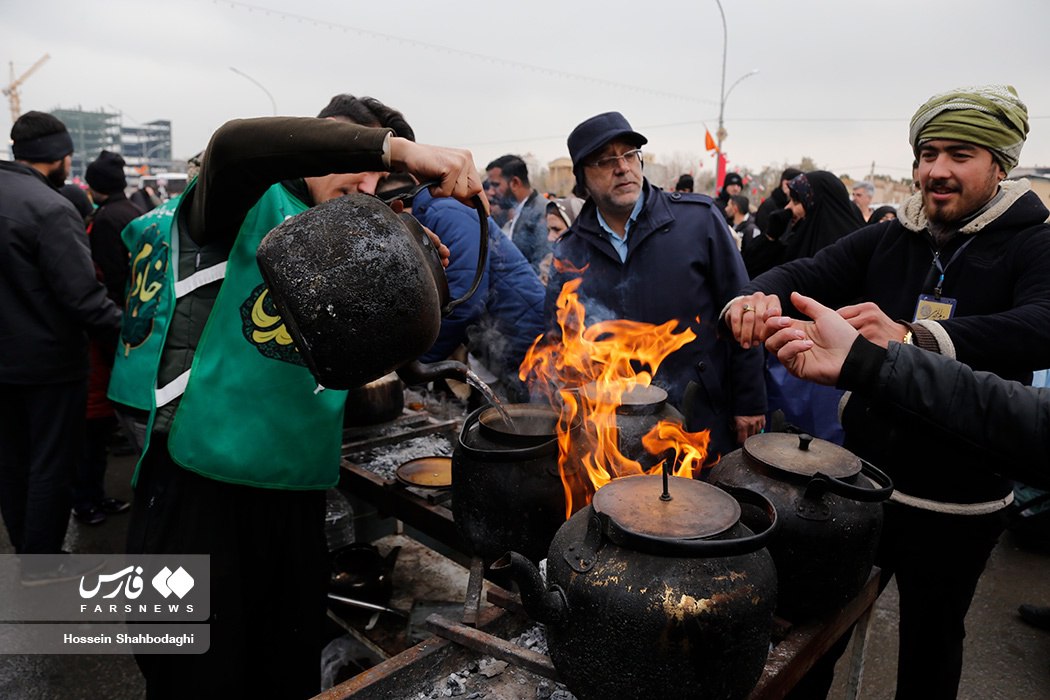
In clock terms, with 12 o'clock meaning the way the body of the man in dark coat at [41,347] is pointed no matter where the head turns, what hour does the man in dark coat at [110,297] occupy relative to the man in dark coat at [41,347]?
the man in dark coat at [110,297] is roughly at 11 o'clock from the man in dark coat at [41,347].

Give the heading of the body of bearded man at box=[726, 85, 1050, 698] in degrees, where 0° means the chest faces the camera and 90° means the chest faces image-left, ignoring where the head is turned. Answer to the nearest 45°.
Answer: approximately 45°

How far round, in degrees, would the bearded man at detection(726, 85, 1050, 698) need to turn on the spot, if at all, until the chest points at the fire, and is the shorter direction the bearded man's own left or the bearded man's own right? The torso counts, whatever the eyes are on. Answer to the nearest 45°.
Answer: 0° — they already face it

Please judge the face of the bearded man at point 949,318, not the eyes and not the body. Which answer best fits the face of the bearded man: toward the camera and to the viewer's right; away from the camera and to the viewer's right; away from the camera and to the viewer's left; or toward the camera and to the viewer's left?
toward the camera and to the viewer's left

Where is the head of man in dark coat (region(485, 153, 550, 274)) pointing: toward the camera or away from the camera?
toward the camera

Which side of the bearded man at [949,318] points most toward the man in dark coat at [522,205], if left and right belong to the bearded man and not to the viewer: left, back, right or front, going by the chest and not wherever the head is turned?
right

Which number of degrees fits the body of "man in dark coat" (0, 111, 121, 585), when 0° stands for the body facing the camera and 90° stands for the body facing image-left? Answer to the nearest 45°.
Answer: approximately 225°
